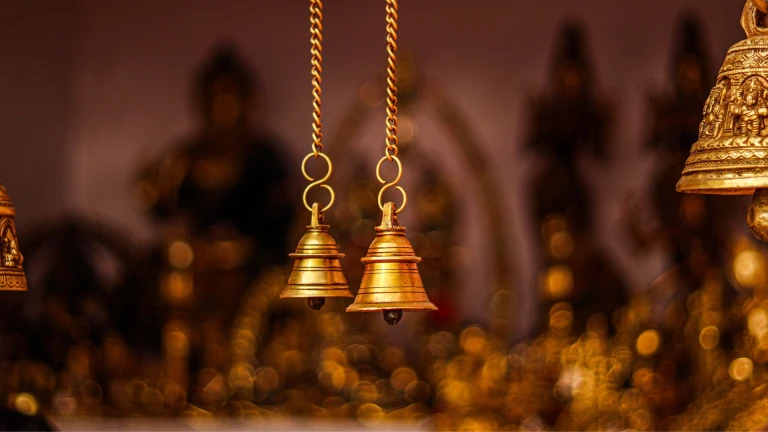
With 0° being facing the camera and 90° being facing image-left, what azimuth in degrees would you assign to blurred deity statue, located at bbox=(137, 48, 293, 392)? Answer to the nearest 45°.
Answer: approximately 0°

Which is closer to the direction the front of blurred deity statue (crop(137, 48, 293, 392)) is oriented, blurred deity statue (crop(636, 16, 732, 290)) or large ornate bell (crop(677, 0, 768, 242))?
the large ornate bell

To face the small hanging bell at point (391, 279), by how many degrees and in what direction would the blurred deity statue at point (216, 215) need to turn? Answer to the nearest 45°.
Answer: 0° — it already faces it

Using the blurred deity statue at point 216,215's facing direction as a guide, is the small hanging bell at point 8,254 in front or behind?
in front

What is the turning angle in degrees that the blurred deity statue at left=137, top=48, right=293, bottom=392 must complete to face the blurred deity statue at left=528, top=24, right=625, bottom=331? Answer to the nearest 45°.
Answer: approximately 90° to its left

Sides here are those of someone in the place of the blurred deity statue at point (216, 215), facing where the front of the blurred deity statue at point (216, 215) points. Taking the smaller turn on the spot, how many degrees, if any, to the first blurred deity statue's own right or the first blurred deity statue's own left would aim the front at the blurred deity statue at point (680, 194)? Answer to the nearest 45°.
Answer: approximately 90° to the first blurred deity statue's own left

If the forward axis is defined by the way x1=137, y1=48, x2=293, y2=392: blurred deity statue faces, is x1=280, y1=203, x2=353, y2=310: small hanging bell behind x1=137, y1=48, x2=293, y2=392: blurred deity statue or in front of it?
in front
